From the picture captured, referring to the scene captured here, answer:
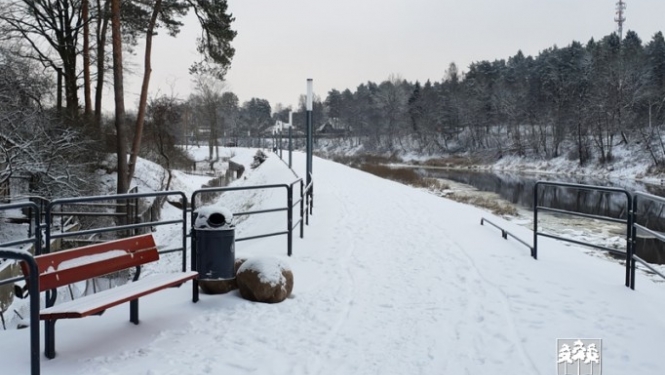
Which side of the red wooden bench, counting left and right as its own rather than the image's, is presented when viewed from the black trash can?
left

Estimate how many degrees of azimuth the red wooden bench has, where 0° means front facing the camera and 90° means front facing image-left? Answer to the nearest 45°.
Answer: approximately 315°

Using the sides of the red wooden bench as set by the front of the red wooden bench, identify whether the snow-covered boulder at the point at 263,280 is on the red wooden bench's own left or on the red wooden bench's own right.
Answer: on the red wooden bench's own left

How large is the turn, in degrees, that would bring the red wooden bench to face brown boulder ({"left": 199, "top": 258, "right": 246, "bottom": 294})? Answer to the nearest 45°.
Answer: approximately 90° to its left
